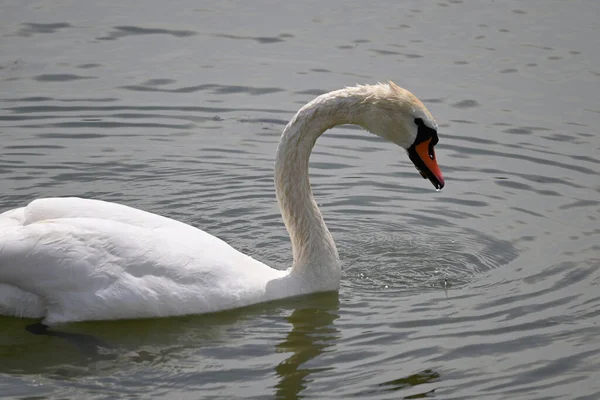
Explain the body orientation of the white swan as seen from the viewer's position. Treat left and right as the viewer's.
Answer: facing to the right of the viewer
